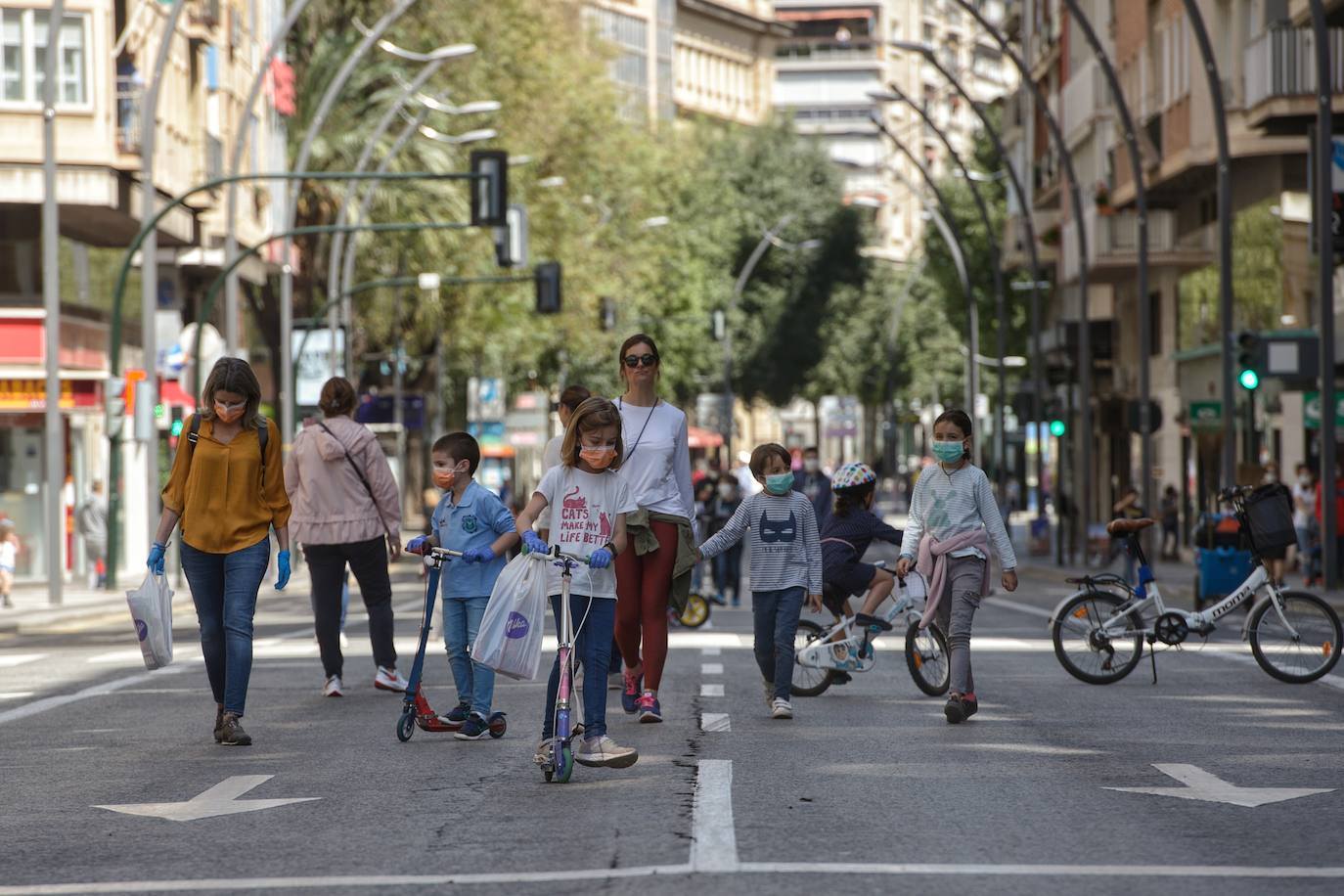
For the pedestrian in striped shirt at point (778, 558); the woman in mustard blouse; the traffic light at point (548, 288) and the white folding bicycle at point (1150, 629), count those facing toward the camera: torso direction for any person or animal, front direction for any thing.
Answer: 2

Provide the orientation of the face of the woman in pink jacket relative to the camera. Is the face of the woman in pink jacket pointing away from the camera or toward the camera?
away from the camera

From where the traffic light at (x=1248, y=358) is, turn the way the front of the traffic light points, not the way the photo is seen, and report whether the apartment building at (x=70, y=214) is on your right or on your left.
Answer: on your right

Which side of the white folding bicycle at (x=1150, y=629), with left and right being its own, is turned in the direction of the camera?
right

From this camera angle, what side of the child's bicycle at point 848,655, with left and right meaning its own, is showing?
right

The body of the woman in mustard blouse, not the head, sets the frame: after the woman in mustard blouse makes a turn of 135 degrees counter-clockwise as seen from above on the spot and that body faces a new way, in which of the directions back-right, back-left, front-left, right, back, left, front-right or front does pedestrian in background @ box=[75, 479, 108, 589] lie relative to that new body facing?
front-left

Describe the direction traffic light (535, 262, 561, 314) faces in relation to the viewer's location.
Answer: facing away from the viewer
